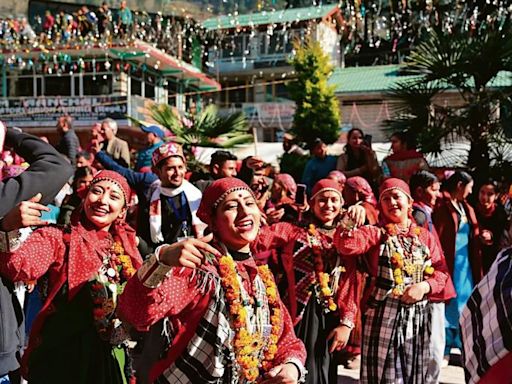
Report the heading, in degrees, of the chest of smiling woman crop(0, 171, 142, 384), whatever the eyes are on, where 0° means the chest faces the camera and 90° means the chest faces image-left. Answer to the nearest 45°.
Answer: approximately 315°

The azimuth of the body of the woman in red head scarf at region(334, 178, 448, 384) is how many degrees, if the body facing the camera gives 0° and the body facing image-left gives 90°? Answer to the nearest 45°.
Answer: approximately 0°

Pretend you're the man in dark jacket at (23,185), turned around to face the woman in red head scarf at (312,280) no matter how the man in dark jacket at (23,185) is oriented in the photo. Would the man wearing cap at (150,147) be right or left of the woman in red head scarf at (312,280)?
left

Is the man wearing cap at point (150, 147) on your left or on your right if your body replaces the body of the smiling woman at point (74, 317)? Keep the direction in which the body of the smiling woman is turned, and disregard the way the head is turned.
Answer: on your left

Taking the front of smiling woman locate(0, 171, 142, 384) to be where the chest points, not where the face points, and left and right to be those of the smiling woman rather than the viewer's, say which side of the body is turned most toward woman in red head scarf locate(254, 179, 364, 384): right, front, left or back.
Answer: left

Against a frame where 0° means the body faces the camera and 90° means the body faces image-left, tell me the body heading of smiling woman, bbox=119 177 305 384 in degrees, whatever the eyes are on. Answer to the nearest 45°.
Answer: approximately 315°
